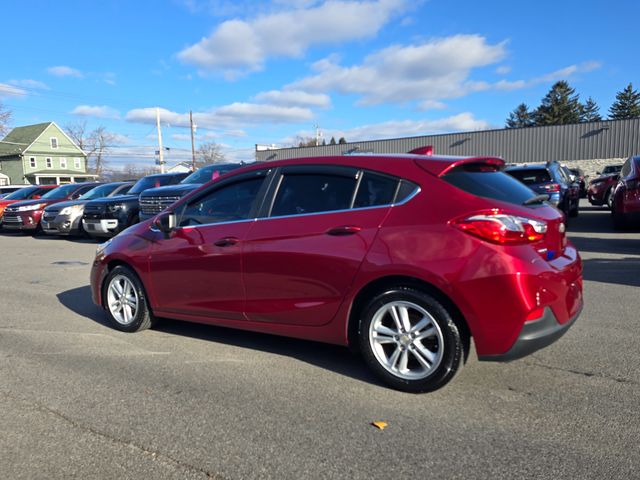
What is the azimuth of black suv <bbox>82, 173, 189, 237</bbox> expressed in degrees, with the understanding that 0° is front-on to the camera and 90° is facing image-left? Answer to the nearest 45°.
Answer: approximately 45°

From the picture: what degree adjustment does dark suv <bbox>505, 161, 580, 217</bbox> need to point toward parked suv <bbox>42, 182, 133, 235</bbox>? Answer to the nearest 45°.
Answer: approximately 135° to its left

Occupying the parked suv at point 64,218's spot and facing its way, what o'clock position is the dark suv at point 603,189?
The dark suv is roughly at 8 o'clock from the parked suv.

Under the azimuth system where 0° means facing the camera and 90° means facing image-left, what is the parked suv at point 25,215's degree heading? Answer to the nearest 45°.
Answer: approximately 45°

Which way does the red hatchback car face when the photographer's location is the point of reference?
facing away from the viewer and to the left of the viewer
